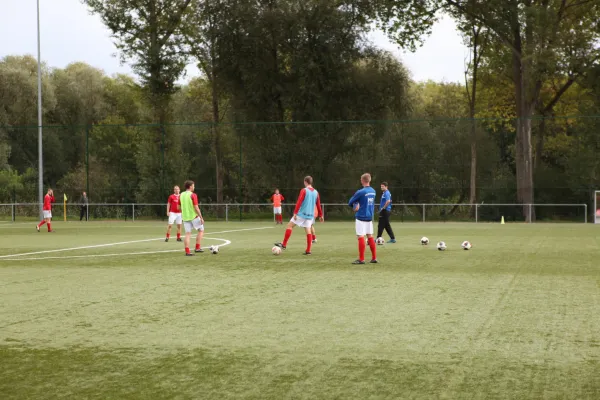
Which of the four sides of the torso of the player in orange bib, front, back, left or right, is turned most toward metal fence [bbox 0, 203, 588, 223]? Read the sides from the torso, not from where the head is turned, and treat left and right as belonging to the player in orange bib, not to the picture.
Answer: back

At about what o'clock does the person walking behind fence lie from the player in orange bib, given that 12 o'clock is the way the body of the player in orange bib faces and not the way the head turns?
The person walking behind fence is roughly at 4 o'clock from the player in orange bib.

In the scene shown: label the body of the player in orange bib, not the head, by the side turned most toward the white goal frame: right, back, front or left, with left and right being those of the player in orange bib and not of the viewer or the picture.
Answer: left

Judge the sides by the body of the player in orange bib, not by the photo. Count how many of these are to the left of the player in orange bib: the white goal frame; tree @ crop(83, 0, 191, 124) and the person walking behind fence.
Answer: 1

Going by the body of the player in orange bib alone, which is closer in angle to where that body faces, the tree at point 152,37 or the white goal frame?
the white goal frame

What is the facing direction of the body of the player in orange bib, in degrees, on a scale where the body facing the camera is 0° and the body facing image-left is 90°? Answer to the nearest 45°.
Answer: approximately 0°

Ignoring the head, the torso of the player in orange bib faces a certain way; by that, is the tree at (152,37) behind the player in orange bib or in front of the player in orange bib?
behind
